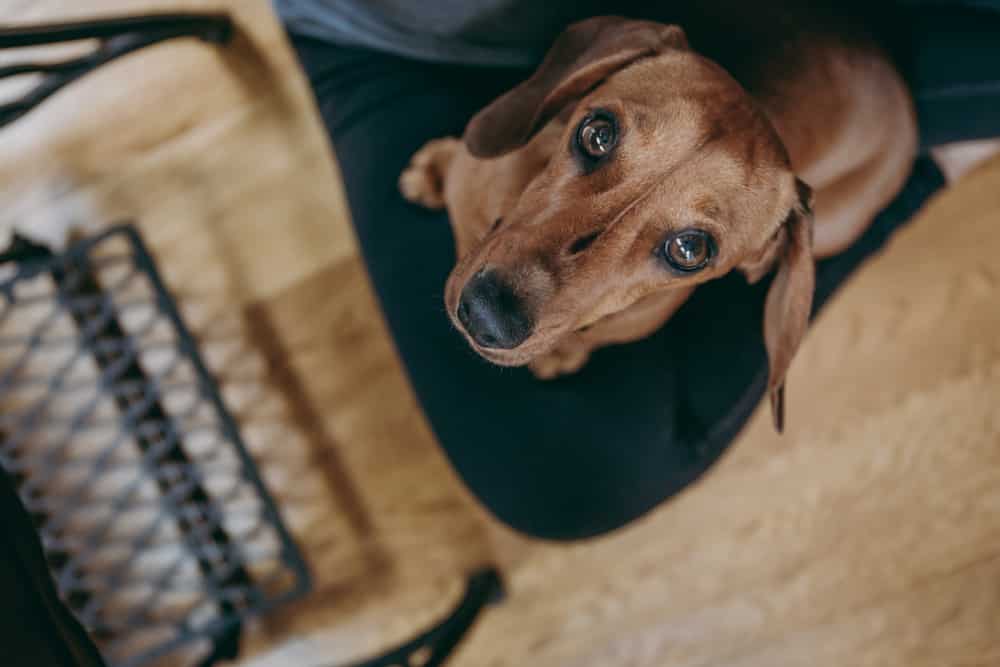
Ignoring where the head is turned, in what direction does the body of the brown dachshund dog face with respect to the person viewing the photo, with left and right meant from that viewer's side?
facing the viewer and to the left of the viewer
